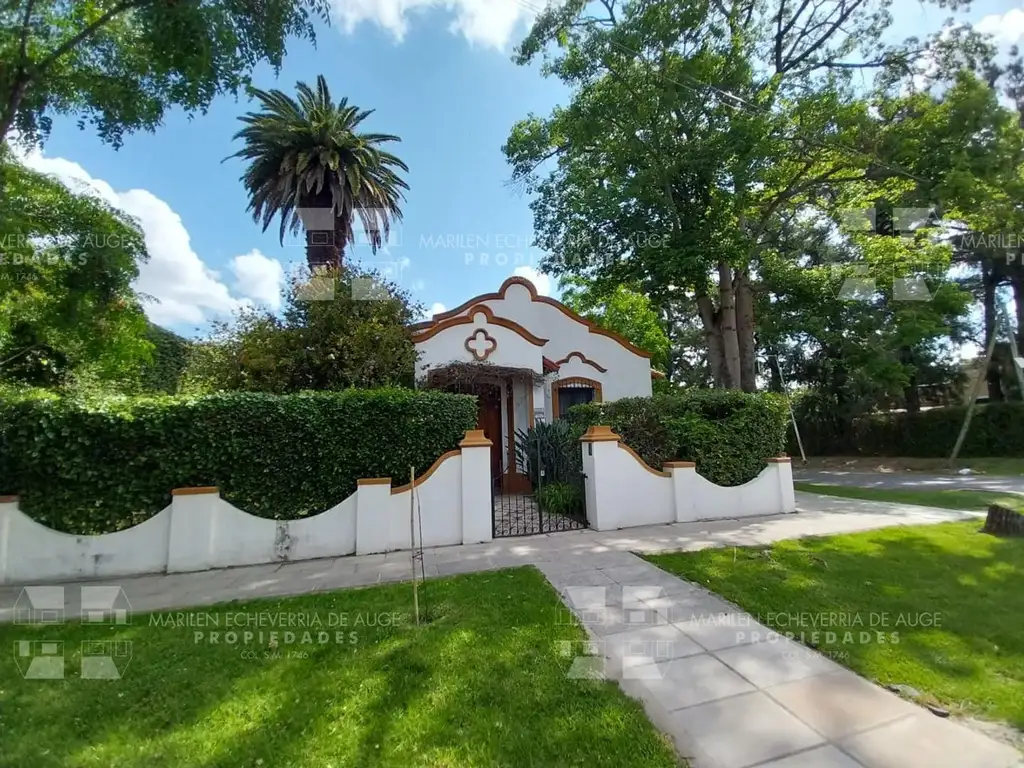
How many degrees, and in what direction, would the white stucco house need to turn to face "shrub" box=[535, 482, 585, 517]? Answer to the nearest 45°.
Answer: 0° — it already faces it

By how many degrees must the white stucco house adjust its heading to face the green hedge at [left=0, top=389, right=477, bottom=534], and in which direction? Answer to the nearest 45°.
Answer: approximately 45° to its right

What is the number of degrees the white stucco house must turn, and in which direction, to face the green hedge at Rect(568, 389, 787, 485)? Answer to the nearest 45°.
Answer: approximately 45° to its left

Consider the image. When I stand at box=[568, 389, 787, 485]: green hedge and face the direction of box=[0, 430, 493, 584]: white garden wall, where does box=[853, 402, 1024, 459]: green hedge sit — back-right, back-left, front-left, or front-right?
back-right

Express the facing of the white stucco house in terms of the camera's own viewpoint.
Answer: facing the viewer

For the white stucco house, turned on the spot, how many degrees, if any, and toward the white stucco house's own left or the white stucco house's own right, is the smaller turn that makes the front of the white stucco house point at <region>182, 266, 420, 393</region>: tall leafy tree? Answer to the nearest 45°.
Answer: approximately 45° to the white stucco house's own right

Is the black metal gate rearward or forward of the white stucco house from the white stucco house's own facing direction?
forward

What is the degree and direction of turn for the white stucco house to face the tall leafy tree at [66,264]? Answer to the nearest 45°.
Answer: approximately 45° to its right

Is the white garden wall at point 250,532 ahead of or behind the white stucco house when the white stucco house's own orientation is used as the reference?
ahead

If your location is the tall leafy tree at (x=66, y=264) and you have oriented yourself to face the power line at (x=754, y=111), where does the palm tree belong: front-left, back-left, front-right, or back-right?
front-left

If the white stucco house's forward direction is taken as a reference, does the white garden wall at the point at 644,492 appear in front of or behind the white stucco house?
in front
